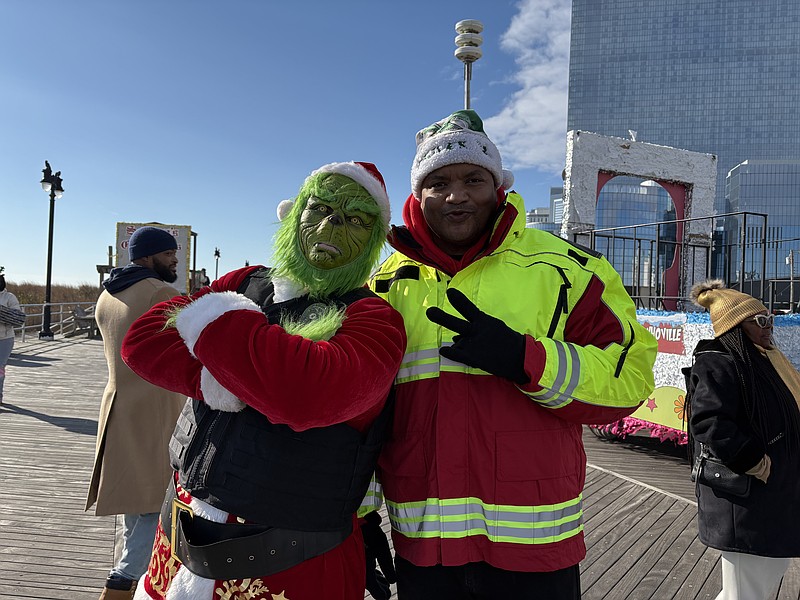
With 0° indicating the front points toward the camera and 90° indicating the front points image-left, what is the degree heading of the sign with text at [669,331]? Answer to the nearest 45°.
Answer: approximately 0°

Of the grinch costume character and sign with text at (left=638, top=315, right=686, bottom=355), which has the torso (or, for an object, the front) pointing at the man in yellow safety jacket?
the sign with text

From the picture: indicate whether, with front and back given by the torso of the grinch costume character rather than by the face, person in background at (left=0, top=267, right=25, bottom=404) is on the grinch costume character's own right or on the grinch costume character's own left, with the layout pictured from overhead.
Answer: on the grinch costume character's own right

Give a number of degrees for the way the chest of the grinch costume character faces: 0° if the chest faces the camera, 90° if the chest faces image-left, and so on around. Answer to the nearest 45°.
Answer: approximately 45°

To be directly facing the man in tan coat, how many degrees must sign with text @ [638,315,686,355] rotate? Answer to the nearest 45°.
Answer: approximately 45° to its right

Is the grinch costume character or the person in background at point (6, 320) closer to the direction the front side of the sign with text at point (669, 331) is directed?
the grinch costume character

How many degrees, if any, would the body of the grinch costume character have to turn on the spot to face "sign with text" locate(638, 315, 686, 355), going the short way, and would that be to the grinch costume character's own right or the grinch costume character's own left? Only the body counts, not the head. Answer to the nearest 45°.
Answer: approximately 180°

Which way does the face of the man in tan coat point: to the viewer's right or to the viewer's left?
to the viewer's right
